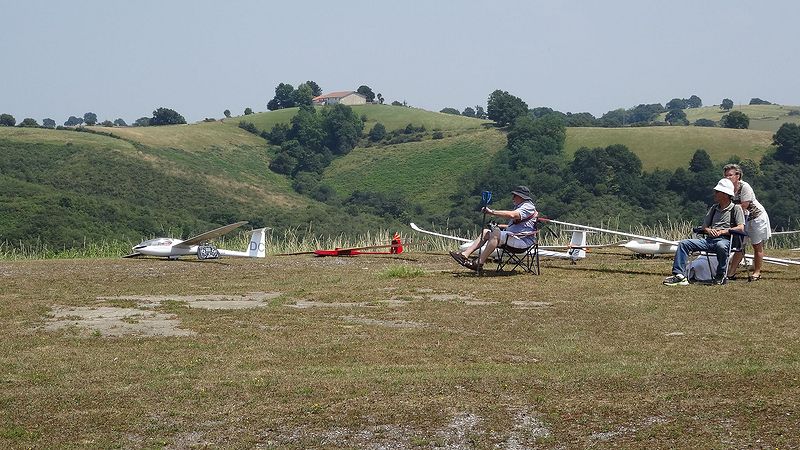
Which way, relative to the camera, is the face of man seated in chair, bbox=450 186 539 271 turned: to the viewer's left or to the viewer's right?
to the viewer's left

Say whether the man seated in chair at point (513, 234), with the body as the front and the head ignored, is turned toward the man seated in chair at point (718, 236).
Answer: no

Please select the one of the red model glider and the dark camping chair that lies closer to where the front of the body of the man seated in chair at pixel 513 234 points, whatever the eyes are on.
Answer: the red model glider

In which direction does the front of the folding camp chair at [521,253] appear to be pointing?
to the viewer's left

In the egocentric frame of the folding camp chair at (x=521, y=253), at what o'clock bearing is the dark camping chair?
The dark camping chair is roughly at 7 o'clock from the folding camp chair.

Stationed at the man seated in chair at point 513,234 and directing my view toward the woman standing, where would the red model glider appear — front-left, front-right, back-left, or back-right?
back-left

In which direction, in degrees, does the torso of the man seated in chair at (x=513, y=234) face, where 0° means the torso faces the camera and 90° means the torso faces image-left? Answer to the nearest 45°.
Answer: approximately 90°

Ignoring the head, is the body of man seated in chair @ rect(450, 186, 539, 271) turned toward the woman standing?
no

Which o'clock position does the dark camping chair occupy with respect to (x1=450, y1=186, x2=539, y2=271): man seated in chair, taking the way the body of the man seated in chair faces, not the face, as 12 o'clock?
The dark camping chair is roughly at 7 o'clock from the man seated in chair.
